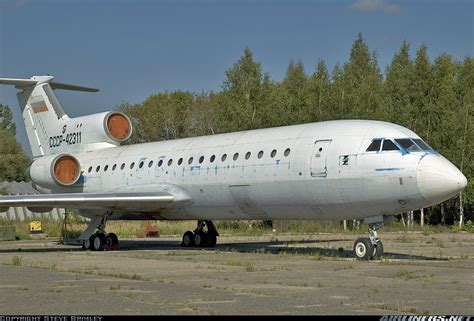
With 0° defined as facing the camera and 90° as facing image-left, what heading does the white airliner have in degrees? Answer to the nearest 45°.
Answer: approximately 315°
